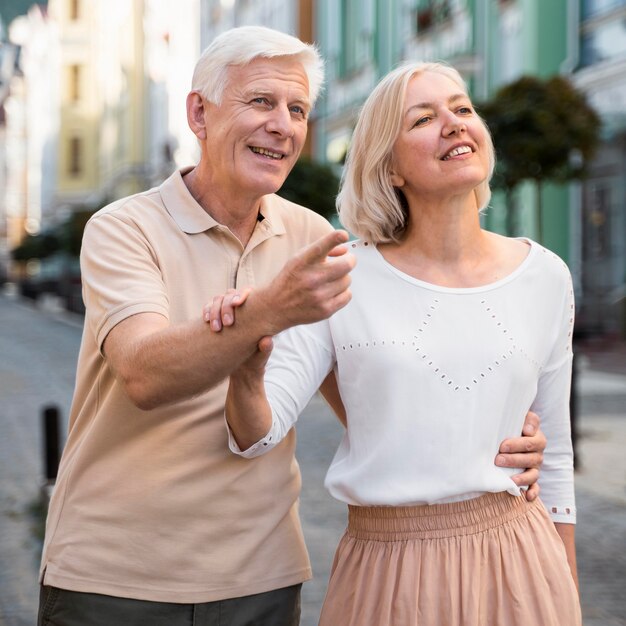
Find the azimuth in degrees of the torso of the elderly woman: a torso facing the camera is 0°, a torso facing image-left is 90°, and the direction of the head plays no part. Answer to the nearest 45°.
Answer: approximately 0°

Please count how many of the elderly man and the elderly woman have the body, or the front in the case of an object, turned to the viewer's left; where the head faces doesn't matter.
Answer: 0

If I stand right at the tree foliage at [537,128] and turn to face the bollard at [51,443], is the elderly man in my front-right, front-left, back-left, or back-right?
front-left

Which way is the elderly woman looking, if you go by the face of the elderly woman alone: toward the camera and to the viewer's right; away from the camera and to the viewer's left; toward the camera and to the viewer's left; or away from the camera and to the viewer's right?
toward the camera and to the viewer's right

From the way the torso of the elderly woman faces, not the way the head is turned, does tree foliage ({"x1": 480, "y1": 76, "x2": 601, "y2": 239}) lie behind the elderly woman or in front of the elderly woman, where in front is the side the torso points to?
behind

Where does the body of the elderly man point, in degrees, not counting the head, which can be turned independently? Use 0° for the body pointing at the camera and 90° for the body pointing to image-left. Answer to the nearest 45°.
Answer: approximately 315°

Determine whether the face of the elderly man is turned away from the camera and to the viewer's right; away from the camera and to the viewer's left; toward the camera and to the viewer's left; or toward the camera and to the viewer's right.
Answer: toward the camera and to the viewer's right

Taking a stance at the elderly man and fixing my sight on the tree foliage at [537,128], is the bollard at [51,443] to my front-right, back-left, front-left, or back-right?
front-left

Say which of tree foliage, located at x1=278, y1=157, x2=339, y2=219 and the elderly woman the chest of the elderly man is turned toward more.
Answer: the elderly woman

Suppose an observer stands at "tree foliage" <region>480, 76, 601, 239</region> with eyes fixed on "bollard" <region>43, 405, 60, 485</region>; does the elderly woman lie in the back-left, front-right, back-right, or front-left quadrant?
front-left
